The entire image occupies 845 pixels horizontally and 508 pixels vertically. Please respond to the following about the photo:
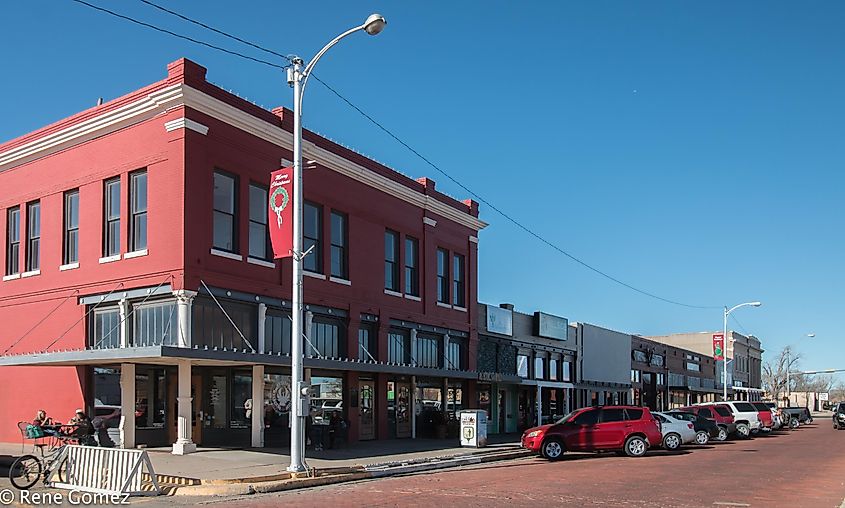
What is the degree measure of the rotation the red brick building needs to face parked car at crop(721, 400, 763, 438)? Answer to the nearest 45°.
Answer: approximately 90° to its left

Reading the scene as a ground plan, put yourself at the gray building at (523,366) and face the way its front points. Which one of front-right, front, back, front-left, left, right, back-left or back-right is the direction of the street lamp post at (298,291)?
front-right

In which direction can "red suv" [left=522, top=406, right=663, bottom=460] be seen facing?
to the viewer's left

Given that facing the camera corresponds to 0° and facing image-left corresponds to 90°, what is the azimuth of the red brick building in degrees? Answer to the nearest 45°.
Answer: approximately 315°

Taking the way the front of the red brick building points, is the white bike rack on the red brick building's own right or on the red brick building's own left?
on the red brick building's own right

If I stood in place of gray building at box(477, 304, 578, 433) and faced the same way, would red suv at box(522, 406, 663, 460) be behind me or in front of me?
in front

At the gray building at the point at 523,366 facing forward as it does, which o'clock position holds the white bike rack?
The white bike rack is roughly at 2 o'clock from the gray building.

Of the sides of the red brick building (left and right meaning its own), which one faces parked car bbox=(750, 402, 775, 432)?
left

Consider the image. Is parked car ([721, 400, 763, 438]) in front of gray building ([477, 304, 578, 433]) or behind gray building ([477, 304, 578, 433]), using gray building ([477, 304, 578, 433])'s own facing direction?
in front
